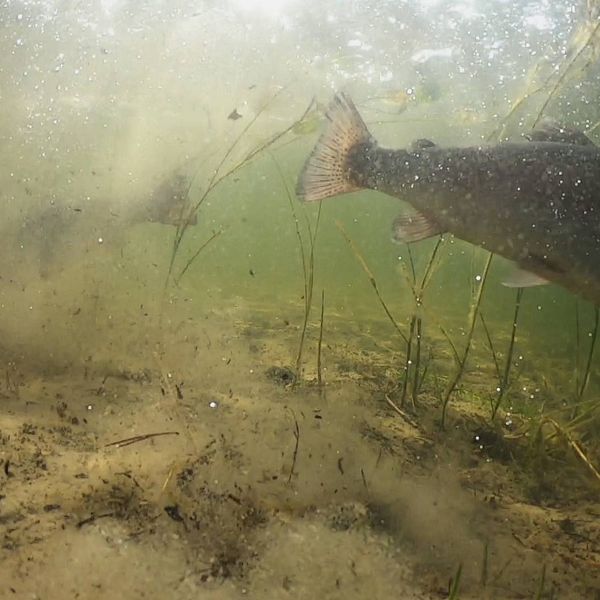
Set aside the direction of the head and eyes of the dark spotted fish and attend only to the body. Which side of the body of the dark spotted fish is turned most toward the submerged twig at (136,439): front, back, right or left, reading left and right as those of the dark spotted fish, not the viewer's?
back

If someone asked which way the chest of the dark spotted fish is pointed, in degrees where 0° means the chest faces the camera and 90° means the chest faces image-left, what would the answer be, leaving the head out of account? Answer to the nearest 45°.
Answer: approximately 270°

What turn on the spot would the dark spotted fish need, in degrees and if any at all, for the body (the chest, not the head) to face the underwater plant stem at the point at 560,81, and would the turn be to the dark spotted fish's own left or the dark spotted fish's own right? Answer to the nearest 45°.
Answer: approximately 90° to the dark spotted fish's own left

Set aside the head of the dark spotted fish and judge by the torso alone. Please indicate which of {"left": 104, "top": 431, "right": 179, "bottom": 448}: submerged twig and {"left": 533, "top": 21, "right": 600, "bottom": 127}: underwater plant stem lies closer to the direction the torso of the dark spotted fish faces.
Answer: the underwater plant stem

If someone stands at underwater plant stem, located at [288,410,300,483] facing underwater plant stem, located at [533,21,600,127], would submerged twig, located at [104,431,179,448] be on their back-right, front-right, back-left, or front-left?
back-left
